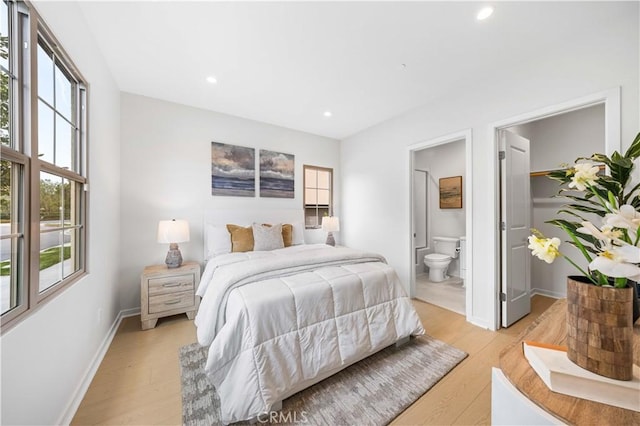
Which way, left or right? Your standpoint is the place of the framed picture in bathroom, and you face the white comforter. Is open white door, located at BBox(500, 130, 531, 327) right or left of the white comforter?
left

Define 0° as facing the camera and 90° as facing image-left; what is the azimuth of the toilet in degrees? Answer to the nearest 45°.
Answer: approximately 45°

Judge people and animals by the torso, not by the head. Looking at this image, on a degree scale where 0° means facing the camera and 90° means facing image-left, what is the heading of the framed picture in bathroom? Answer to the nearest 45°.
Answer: approximately 45°

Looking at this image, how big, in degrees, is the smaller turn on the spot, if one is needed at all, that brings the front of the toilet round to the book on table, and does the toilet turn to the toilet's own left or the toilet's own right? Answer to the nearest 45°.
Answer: approximately 45° to the toilet's own left
